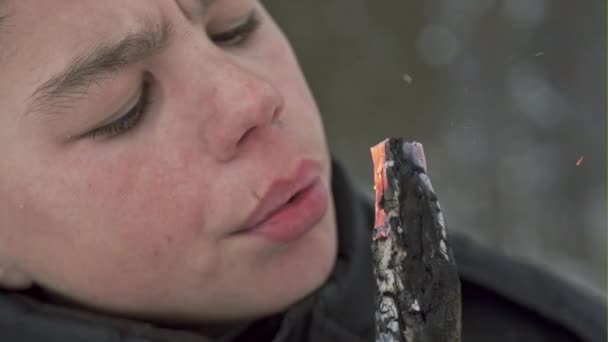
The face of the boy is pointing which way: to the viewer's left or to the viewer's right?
to the viewer's right

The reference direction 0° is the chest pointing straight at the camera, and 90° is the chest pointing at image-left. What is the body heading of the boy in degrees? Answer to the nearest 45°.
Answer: approximately 315°
